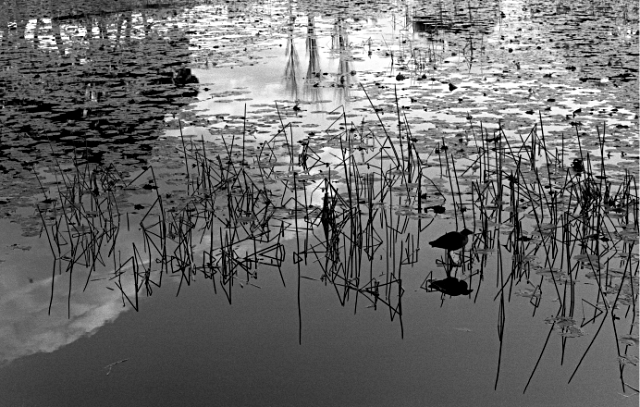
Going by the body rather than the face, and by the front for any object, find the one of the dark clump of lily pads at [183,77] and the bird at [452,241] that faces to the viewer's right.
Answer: the bird

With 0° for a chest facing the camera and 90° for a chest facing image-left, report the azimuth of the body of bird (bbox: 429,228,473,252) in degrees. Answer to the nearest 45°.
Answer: approximately 270°

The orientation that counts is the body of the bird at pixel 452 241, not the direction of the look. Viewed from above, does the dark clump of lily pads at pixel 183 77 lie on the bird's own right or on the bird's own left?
on the bird's own left
